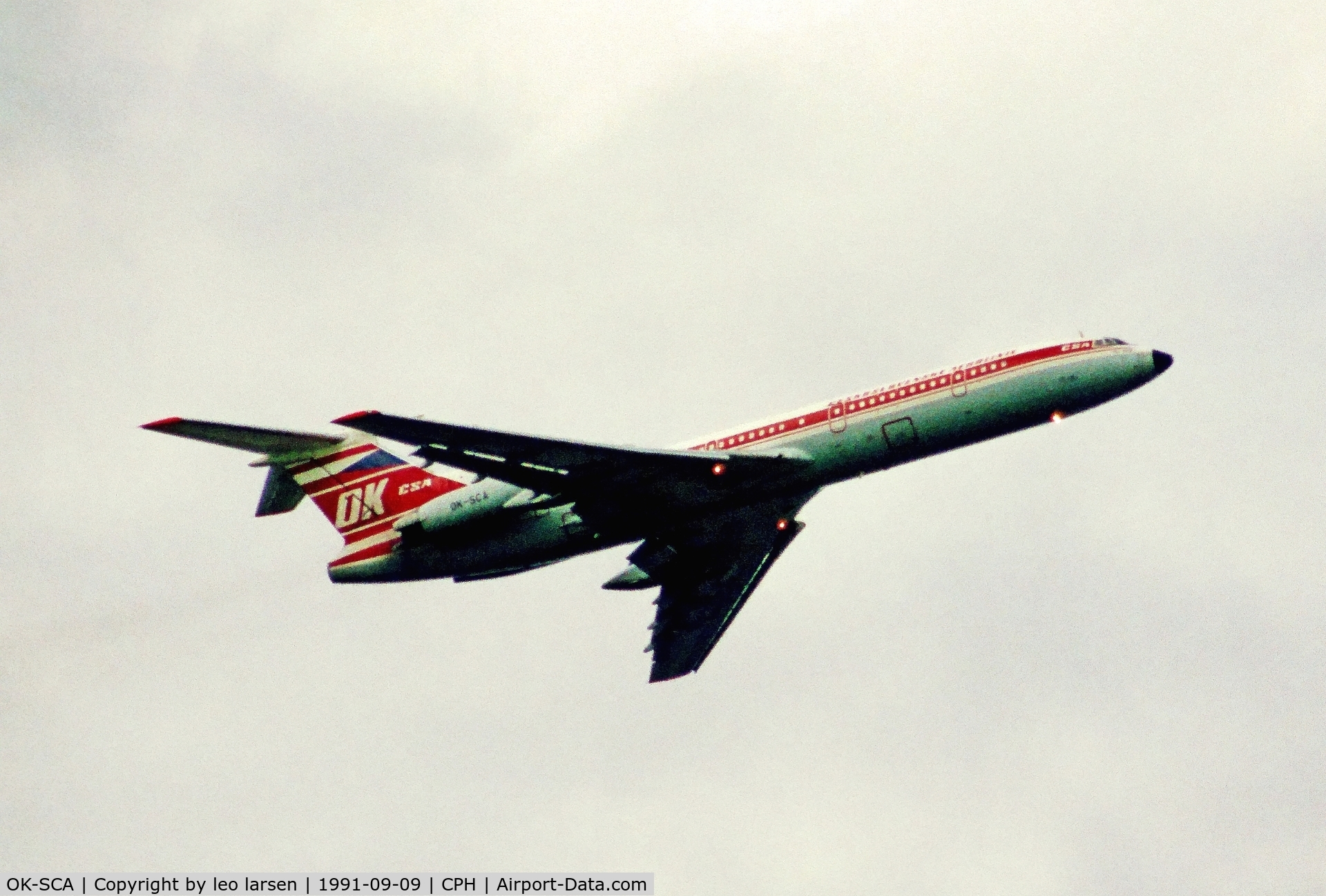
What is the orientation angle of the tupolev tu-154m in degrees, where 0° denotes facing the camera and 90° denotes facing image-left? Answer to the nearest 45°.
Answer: approximately 270°
